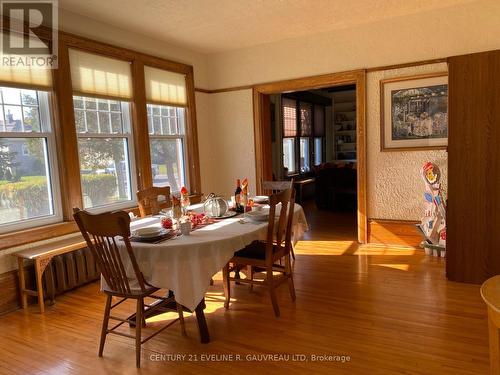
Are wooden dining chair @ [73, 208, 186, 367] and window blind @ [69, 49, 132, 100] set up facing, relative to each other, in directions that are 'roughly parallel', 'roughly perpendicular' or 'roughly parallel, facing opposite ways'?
roughly perpendicular

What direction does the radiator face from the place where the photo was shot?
facing the viewer and to the right of the viewer

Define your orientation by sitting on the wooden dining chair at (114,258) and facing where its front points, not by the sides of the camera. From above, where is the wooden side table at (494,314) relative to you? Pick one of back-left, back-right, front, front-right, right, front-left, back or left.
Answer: right

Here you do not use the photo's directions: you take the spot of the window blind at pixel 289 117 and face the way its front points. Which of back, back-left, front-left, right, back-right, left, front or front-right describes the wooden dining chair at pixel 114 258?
front-right

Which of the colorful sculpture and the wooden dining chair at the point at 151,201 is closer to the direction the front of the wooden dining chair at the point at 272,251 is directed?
the wooden dining chair

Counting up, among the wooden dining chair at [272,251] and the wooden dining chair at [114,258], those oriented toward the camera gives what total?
0

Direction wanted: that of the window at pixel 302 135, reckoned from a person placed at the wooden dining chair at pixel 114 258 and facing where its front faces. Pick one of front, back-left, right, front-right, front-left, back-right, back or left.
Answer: front

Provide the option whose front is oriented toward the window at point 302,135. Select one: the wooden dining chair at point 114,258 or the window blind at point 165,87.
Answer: the wooden dining chair

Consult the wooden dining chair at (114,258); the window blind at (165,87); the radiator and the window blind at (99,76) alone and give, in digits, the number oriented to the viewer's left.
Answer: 0

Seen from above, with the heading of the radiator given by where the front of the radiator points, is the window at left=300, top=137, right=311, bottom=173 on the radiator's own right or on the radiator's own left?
on the radiator's own left

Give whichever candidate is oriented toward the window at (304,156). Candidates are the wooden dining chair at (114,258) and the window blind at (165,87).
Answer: the wooden dining chair

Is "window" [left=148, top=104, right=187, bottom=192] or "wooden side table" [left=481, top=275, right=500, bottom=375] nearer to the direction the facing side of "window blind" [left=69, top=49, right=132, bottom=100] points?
the wooden side table

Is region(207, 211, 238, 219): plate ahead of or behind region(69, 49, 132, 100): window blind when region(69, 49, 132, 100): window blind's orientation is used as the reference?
ahead

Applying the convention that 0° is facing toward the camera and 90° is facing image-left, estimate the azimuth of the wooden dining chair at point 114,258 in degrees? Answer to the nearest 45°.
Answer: approximately 225°

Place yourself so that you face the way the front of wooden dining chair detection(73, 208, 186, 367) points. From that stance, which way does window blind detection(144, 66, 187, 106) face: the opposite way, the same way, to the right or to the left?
to the right

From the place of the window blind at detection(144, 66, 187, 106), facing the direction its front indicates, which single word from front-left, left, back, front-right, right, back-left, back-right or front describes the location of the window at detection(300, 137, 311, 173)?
left

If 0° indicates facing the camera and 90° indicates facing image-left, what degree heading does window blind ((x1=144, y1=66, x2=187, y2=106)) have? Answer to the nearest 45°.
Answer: approximately 315°

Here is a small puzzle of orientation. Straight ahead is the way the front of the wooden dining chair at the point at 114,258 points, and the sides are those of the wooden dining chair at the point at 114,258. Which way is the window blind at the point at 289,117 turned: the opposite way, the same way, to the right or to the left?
to the right
